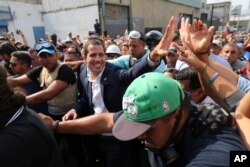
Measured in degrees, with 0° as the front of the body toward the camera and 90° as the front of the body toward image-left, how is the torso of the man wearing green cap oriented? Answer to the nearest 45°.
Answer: approximately 45°

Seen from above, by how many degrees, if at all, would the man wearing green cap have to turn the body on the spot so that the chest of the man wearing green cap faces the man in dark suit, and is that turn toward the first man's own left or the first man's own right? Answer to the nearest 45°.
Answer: approximately 90° to the first man's own right

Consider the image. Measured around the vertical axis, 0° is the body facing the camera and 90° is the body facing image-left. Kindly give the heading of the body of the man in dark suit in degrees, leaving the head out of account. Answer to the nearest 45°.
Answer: approximately 0°
